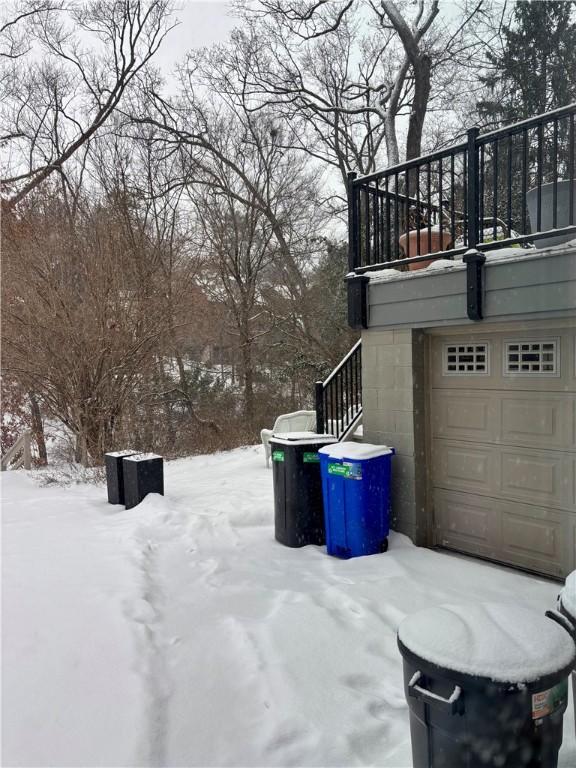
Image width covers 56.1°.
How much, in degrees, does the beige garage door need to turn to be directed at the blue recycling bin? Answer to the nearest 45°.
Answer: approximately 45° to its right

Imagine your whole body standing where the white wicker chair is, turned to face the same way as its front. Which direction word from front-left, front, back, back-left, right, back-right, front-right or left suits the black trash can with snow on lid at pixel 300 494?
front-left

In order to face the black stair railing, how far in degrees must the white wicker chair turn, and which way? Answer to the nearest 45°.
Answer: approximately 45° to its left

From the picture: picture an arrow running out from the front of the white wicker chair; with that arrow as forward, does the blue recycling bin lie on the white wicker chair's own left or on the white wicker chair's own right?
on the white wicker chair's own left

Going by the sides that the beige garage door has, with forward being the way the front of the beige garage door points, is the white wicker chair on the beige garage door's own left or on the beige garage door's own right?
on the beige garage door's own right

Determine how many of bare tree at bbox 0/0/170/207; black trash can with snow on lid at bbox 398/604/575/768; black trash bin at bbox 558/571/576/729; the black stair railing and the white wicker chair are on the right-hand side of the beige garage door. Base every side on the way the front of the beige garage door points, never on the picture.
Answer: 3

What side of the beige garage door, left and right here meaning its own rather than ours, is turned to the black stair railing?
right

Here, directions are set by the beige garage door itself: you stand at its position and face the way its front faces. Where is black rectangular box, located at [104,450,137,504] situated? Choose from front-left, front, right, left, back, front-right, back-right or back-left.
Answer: front-right

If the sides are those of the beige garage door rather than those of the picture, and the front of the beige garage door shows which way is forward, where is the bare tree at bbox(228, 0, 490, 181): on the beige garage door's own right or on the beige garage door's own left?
on the beige garage door's own right

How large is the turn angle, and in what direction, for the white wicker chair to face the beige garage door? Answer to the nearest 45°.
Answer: approximately 45° to its left

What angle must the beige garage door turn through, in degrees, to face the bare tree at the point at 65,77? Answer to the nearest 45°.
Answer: approximately 90° to its right

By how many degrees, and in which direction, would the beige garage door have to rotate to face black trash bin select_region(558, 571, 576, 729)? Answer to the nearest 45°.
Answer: approximately 45° to its left

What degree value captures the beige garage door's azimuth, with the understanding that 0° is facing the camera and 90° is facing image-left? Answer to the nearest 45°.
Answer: approximately 45°
